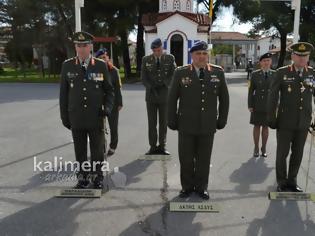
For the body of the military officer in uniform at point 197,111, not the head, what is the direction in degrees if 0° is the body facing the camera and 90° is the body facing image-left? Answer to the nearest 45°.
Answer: approximately 0°

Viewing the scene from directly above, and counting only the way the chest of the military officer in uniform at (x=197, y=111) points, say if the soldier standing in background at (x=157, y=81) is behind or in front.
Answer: behind

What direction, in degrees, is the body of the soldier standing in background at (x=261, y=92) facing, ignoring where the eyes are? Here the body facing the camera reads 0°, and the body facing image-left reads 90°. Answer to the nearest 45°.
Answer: approximately 0°

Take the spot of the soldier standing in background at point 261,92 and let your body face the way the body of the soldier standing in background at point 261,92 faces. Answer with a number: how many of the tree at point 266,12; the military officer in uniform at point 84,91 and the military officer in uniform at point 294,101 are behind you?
1

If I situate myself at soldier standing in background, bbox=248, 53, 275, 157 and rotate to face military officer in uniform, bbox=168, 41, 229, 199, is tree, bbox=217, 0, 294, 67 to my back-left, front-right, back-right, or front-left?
back-right

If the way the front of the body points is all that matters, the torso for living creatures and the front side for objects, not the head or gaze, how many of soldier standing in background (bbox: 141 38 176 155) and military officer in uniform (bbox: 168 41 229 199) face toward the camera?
2

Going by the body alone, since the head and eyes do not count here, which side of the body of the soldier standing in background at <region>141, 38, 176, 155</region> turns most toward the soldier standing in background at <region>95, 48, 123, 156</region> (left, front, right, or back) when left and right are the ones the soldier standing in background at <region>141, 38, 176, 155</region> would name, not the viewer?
right
